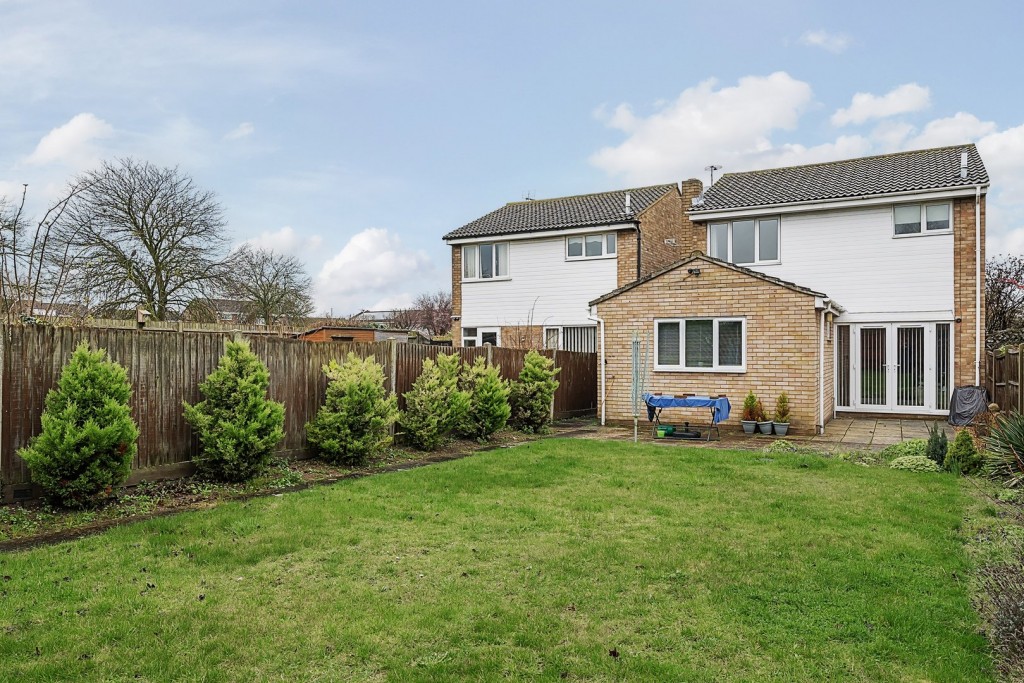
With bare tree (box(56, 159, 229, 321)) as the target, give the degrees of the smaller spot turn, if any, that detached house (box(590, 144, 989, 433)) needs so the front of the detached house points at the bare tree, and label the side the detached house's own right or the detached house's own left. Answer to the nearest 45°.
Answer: approximately 90° to the detached house's own left

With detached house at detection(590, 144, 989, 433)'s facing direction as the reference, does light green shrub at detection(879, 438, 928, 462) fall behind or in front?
behind

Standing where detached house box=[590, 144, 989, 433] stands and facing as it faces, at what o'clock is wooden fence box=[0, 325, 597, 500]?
The wooden fence is roughly at 7 o'clock from the detached house.

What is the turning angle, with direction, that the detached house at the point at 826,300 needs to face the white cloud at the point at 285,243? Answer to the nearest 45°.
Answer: approximately 45° to its left

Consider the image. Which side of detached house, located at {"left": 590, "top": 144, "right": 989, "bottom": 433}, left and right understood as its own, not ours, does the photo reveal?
back

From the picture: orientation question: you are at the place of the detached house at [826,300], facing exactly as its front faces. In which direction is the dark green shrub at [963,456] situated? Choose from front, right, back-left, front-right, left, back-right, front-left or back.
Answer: back

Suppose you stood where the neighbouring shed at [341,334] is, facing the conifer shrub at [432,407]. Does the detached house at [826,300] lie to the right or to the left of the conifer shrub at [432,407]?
left
